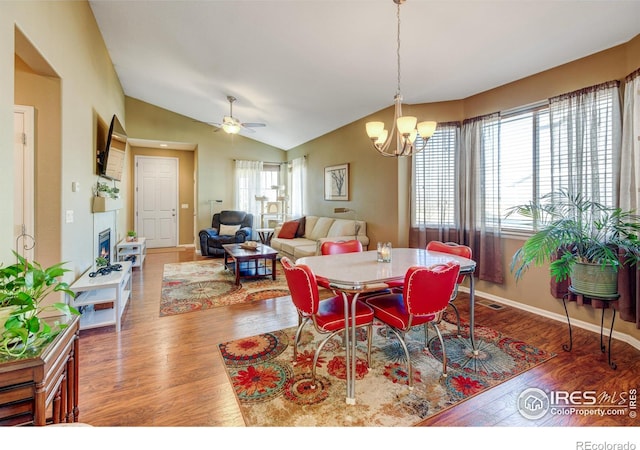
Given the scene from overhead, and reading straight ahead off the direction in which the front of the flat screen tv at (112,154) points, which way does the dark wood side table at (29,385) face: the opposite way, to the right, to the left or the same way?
the same way

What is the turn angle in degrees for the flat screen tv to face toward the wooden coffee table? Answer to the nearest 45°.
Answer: approximately 45° to its left

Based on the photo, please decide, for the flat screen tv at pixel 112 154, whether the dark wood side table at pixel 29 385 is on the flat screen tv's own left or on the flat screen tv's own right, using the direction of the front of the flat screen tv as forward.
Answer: on the flat screen tv's own right

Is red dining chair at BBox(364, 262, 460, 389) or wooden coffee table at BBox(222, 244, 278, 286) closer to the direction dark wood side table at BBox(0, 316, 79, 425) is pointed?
the red dining chair

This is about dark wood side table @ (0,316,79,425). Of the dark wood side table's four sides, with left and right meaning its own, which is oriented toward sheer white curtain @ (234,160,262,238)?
left

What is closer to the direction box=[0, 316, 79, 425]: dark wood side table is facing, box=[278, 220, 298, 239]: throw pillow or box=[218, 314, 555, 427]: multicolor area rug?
the multicolor area rug

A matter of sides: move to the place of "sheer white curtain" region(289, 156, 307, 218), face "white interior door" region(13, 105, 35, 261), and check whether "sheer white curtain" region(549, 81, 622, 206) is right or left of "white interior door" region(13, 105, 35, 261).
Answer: left

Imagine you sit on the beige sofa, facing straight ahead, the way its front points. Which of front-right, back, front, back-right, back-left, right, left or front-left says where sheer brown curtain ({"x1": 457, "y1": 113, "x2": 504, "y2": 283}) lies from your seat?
left

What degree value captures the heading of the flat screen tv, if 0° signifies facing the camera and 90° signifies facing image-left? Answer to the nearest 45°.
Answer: approximately 315°

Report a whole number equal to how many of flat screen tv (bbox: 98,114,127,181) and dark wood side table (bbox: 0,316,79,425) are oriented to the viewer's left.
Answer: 0

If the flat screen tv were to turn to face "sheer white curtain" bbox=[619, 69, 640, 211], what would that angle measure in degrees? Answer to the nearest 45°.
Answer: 0° — it already faces it

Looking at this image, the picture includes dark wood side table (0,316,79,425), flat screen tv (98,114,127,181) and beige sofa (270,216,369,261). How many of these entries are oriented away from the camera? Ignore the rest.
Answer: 0
